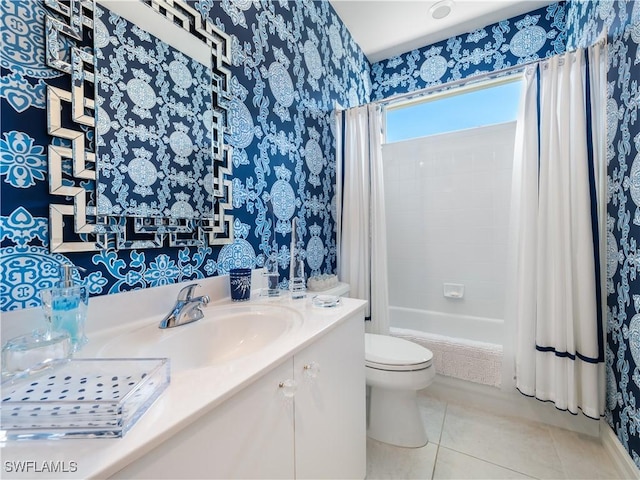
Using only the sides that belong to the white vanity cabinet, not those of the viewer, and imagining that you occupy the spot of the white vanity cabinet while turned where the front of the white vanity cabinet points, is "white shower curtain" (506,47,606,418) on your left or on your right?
on your left

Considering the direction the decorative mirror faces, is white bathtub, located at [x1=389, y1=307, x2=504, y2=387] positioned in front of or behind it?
in front

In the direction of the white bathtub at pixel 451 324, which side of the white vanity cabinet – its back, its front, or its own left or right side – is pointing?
left

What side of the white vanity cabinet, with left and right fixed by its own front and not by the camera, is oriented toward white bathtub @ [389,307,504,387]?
left

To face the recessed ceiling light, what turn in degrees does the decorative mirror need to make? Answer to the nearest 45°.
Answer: approximately 45° to its left

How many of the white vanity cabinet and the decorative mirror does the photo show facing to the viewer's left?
0

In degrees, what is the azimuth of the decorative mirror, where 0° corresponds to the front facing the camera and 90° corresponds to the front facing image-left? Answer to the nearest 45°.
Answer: approximately 315°

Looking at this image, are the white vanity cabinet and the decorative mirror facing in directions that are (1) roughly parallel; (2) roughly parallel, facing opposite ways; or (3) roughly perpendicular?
roughly parallel
